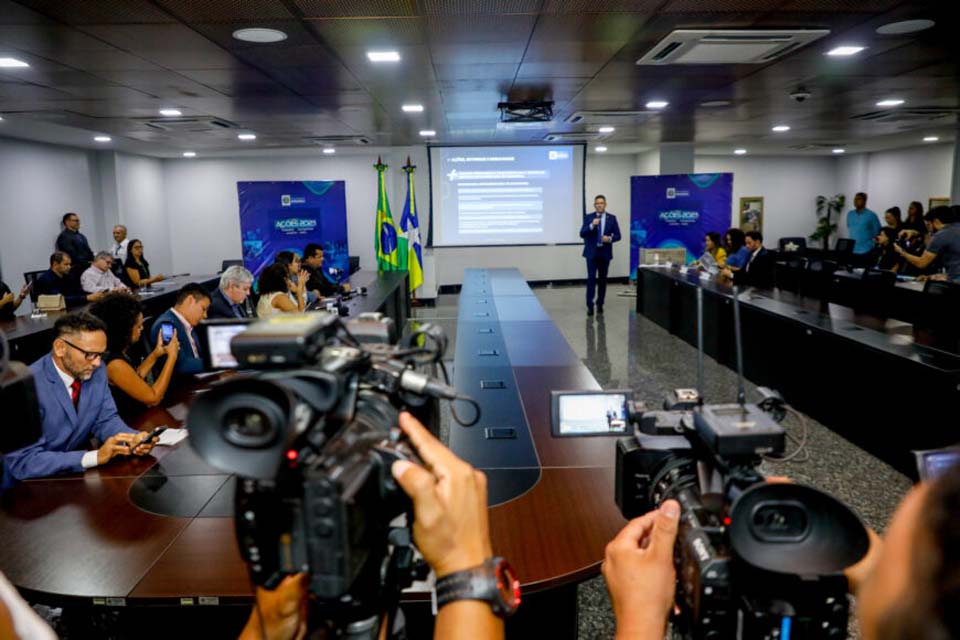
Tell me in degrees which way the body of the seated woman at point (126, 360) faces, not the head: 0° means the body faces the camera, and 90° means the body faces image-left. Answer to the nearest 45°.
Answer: approximately 270°

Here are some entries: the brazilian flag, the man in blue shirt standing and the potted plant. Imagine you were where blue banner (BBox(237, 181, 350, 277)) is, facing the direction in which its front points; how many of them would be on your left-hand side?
3

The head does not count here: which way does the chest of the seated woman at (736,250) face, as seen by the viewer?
to the viewer's left

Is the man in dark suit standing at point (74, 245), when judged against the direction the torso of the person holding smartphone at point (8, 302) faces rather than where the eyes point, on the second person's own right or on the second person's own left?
on the second person's own left

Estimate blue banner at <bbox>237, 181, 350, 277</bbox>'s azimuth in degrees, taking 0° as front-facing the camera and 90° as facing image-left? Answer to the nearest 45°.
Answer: approximately 0°

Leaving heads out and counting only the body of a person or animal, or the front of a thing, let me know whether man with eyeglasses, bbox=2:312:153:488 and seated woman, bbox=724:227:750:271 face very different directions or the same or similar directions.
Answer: very different directions

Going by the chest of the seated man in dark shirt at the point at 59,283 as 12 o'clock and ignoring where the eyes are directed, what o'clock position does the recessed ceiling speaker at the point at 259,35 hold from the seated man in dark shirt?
The recessed ceiling speaker is roughly at 1 o'clock from the seated man in dark shirt.

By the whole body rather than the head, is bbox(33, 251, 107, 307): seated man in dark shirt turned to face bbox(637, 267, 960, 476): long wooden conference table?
yes

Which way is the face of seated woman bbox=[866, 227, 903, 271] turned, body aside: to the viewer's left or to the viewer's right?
to the viewer's left

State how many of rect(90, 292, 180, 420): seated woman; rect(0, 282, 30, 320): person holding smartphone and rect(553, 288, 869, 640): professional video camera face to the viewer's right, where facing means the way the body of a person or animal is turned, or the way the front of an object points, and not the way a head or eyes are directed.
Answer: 2

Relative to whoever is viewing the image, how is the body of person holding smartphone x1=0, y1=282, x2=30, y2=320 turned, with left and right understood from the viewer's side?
facing to the right of the viewer

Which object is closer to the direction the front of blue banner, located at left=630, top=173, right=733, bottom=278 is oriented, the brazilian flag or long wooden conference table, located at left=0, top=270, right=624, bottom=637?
the long wooden conference table
